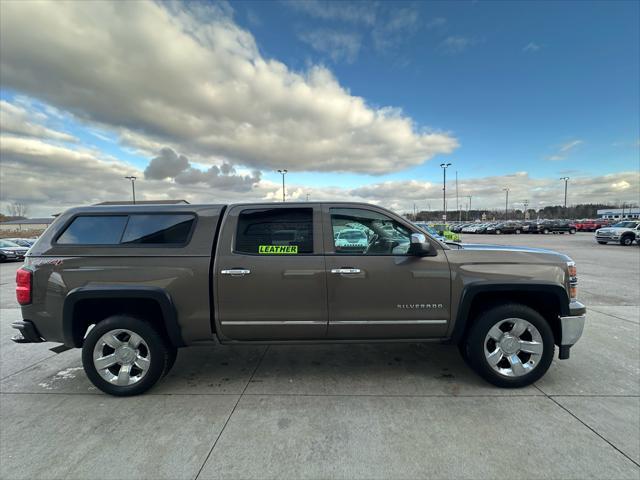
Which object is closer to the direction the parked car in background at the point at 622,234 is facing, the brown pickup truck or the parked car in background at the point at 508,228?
the brown pickup truck

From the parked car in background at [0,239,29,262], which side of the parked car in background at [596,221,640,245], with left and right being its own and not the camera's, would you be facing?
front

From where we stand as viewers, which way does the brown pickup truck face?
facing to the right of the viewer

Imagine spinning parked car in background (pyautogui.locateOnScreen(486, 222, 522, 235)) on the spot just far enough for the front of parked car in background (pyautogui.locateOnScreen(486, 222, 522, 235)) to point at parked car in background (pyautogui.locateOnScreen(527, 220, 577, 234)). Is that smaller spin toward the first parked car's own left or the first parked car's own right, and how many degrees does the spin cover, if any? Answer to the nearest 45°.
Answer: approximately 135° to the first parked car's own left

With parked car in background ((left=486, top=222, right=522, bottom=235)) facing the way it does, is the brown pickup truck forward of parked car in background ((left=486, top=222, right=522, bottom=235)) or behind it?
forward

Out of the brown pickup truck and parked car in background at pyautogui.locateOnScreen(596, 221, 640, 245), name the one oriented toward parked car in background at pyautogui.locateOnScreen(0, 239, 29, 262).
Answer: parked car in background at pyautogui.locateOnScreen(596, 221, 640, 245)

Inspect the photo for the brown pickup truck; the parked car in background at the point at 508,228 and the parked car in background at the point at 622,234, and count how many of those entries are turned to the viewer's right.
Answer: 1

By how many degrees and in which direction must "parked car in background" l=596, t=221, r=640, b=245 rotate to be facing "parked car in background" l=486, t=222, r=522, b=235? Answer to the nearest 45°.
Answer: approximately 90° to its right

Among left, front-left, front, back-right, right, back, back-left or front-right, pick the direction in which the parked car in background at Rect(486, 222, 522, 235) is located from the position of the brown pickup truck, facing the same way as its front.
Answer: front-left

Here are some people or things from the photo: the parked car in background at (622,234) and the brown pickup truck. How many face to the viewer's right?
1

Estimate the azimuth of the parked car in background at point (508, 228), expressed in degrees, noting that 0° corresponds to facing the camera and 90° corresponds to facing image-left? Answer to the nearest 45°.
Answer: approximately 45°

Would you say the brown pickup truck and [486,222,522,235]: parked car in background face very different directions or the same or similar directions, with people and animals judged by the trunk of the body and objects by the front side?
very different directions

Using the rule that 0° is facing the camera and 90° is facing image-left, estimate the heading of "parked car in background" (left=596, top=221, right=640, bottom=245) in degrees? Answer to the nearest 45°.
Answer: approximately 45°
